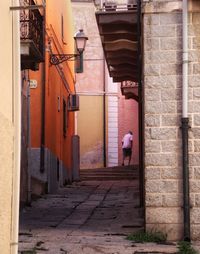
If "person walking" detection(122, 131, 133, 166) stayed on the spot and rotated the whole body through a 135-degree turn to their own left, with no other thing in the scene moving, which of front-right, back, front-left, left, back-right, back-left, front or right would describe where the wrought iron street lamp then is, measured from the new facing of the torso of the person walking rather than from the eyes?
left

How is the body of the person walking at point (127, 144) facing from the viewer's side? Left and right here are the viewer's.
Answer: facing away from the viewer and to the right of the viewer
